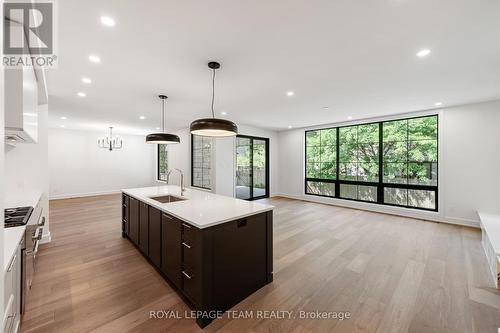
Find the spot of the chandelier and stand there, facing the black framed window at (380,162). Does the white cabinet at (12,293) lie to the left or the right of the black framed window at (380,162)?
right

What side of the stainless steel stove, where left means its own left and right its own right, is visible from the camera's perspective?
right

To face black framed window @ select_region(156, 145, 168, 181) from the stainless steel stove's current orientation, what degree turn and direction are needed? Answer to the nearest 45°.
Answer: approximately 45° to its left

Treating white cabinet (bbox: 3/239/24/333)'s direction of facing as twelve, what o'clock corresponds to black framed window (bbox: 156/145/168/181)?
The black framed window is roughly at 10 o'clock from the white cabinet.

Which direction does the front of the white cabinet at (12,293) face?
to the viewer's right

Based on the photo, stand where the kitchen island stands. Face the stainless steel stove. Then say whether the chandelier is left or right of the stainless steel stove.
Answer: right

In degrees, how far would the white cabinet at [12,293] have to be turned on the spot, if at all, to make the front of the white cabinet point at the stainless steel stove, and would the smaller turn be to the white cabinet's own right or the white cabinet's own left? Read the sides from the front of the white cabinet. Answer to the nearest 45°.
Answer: approximately 90° to the white cabinet's own left

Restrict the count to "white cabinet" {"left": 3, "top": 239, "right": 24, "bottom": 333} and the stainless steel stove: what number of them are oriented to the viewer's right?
2
